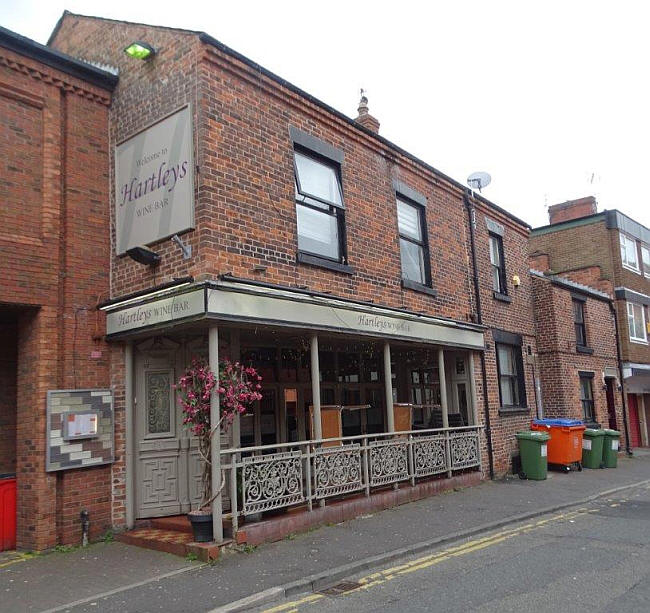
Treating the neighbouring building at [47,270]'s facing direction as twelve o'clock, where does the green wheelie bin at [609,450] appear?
The green wheelie bin is roughly at 10 o'clock from the neighbouring building.

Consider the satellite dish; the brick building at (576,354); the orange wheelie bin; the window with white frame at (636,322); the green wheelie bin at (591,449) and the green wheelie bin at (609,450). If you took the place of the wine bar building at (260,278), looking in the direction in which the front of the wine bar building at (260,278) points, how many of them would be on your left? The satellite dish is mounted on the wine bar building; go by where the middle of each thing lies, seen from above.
6

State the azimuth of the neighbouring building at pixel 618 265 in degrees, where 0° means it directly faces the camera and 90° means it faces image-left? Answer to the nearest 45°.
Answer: approximately 315°

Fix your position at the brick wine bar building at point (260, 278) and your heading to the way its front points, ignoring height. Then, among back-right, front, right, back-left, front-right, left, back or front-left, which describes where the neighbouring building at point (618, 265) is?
left

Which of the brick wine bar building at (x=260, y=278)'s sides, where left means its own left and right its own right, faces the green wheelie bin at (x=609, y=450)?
left

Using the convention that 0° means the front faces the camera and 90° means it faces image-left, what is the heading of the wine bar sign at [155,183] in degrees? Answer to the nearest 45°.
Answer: approximately 45°

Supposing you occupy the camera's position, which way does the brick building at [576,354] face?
facing the viewer and to the right of the viewer

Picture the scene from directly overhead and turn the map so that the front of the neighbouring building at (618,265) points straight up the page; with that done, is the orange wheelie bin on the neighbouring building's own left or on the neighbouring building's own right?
on the neighbouring building's own right

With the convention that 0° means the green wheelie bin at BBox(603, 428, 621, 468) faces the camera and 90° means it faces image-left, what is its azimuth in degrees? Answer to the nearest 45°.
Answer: approximately 315°
